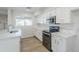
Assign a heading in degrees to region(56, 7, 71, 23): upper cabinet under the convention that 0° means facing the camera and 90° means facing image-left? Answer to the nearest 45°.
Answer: approximately 45°

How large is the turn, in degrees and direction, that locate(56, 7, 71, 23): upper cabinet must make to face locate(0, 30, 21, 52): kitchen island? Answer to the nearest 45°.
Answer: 0° — it already faces it

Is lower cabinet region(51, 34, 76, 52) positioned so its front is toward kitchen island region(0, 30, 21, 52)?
yes

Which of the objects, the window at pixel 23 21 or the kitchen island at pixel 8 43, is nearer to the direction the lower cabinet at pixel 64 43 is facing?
the kitchen island

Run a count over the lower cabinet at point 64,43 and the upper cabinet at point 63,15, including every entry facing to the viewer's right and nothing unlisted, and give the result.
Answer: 0

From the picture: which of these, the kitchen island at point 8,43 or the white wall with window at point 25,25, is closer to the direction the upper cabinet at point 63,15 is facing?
the kitchen island

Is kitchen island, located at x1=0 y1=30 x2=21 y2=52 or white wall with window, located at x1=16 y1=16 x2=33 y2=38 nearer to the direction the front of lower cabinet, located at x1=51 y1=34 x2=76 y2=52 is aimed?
the kitchen island

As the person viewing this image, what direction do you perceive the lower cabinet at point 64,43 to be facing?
facing the viewer and to the left of the viewer

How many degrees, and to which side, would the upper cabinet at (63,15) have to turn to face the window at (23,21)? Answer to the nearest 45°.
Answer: approximately 90° to its right
